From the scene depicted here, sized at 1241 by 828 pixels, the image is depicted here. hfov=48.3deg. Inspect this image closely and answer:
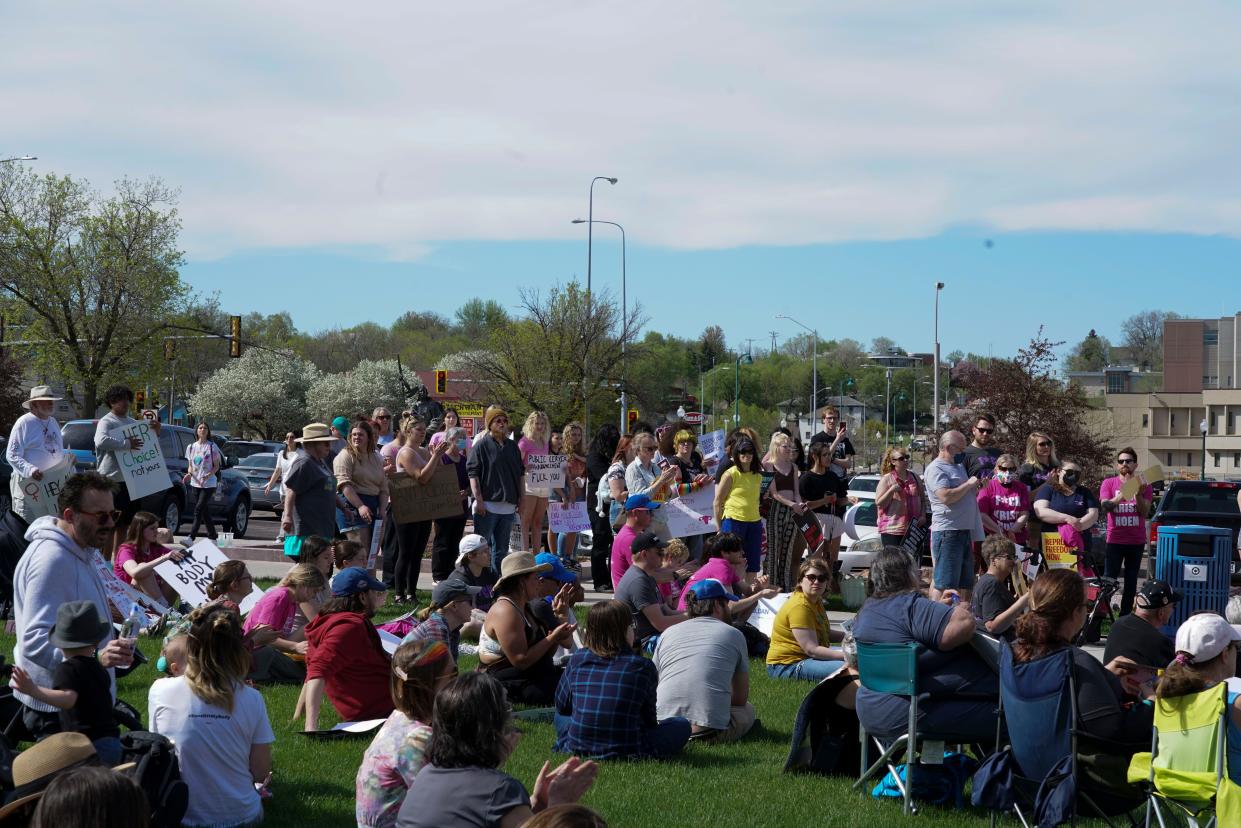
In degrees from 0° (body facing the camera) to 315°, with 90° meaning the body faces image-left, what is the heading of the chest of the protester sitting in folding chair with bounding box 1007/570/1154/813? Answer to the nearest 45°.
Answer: approximately 225°

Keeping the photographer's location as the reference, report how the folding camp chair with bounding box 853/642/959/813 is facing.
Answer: facing away from the viewer and to the right of the viewer

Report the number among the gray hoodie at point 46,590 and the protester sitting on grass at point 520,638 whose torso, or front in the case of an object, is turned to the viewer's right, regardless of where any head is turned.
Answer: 2

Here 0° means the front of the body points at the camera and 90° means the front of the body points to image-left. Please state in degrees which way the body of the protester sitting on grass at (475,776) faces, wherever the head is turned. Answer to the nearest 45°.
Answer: approximately 225°

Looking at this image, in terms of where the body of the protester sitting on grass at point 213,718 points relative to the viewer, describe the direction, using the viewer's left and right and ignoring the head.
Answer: facing away from the viewer

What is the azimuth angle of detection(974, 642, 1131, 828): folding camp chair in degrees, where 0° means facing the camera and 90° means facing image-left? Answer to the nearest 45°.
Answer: approximately 225°

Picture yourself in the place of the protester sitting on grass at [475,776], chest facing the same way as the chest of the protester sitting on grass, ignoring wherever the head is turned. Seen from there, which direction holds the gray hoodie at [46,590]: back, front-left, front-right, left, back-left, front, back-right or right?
left

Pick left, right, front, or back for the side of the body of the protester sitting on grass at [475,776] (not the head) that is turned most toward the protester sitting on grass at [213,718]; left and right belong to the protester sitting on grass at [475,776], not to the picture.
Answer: left

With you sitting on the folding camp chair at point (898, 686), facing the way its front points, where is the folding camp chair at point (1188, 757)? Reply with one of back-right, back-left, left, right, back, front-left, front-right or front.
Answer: right

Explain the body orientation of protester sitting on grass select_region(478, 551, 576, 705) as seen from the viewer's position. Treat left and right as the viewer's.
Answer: facing to the right of the viewer
